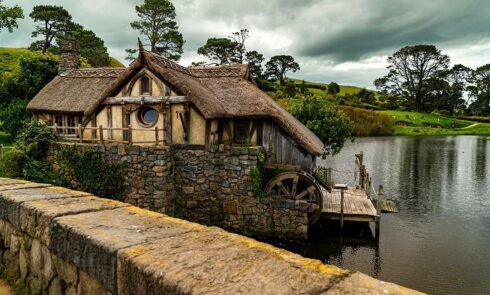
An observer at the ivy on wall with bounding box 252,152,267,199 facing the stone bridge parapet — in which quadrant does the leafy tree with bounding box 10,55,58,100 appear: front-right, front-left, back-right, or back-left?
back-right

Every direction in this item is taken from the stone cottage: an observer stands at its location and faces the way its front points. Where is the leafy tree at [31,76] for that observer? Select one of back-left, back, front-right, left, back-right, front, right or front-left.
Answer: back-right

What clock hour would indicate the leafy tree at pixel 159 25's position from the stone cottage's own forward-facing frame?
The leafy tree is roughly at 6 o'clock from the stone cottage.

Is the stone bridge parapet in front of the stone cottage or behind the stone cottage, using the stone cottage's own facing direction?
in front

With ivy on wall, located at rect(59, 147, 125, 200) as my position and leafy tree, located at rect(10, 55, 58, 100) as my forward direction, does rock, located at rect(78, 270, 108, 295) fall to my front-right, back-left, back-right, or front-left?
back-left

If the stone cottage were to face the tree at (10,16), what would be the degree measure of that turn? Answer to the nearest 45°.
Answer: approximately 135° to its right

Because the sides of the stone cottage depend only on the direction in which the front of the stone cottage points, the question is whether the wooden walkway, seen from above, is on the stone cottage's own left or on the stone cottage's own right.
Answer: on the stone cottage's own left

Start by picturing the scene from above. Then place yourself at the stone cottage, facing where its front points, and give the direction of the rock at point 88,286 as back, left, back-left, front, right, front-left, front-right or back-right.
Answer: front

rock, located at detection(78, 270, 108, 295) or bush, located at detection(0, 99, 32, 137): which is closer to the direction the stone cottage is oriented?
the rock

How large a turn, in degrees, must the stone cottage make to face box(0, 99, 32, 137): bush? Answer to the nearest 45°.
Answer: approximately 135° to its right

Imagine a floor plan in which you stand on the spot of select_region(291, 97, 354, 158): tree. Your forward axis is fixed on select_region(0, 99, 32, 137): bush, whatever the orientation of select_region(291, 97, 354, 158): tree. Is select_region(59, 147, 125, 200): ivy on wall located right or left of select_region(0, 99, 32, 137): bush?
left

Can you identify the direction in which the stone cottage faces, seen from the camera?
facing the viewer

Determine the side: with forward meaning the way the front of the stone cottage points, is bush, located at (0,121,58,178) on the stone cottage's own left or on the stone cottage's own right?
on the stone cottage's own right
